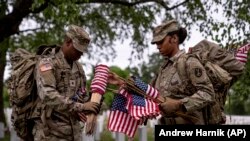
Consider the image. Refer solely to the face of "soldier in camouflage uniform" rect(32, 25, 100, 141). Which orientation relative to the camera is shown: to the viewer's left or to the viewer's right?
to the viewer's right

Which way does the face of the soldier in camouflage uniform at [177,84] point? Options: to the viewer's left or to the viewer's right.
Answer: to the viewer's left

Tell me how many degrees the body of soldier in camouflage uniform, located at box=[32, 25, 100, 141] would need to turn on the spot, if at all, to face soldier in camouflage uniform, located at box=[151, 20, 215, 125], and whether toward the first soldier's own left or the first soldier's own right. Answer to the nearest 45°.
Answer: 0° — they already face them

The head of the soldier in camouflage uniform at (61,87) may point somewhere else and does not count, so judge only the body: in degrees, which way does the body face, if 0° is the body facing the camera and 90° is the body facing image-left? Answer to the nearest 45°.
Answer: approximately 315°
